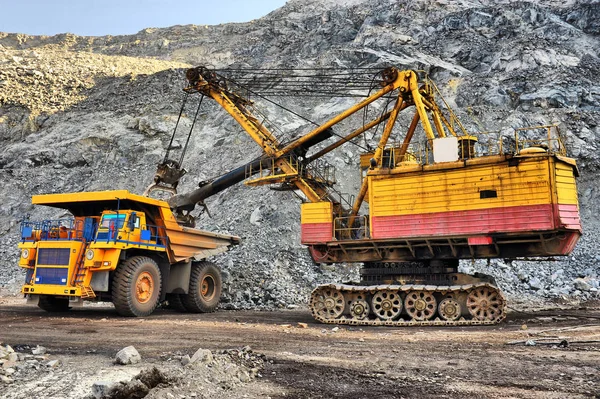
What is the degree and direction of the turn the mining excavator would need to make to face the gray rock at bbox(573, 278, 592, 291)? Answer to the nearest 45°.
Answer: approximately 135° to its right

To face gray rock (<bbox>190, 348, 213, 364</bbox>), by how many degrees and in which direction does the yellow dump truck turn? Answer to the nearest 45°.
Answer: approximately 45° to its left

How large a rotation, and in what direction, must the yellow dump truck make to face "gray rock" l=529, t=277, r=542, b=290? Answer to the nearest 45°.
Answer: approximately 135° to its left

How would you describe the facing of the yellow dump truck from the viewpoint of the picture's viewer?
facing the viewer and to the left of the viewer

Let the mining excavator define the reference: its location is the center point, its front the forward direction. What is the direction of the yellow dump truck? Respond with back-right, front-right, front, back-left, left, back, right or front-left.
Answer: front

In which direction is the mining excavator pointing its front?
to the viewer's left

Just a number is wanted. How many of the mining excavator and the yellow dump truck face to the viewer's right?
0
